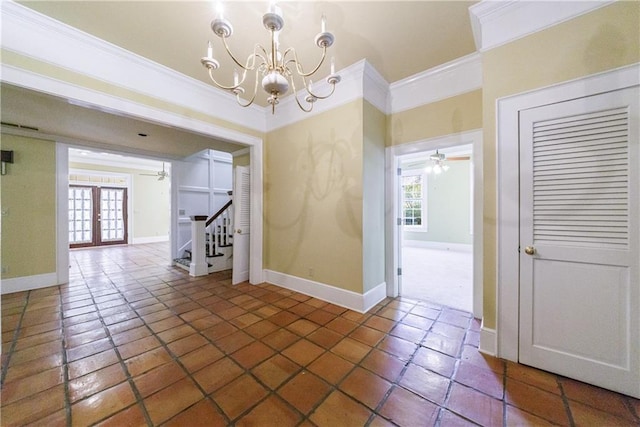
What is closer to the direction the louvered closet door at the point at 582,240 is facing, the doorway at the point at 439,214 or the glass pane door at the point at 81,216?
the glass pane door

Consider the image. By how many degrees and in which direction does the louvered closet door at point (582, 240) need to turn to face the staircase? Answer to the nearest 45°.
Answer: approximately 45° to its right

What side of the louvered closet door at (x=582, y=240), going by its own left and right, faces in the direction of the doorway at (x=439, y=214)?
right

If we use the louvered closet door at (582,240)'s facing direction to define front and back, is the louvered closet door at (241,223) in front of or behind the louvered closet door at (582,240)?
in front

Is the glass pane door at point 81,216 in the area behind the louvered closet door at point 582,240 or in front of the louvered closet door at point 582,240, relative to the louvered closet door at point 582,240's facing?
in front

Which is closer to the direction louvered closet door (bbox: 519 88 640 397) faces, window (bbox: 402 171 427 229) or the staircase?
the staircase

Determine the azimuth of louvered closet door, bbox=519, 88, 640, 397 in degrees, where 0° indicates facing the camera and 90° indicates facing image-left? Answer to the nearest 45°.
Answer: approximately 45°

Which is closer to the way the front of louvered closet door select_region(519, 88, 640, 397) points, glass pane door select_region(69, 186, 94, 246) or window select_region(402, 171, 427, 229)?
the glass pane door
